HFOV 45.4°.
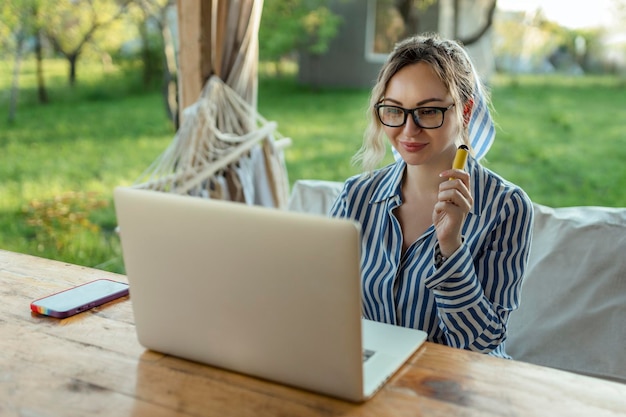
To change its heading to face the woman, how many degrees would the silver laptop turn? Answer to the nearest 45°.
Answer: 0° — it already faces them

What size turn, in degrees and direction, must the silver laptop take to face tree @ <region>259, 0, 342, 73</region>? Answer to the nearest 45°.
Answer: approximately 45° to its left

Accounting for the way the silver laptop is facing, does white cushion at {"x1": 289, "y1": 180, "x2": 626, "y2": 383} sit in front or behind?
in front

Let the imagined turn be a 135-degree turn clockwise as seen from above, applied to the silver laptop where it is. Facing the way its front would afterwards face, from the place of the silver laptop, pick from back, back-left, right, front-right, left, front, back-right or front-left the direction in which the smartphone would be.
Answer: back-right

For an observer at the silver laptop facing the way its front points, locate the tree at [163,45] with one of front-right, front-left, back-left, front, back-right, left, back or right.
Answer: front-left

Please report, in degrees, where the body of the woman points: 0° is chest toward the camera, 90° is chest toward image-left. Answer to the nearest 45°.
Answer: approximately 45°

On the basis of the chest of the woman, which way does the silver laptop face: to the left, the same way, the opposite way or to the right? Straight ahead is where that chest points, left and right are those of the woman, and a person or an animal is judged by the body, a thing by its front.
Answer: the opposite way

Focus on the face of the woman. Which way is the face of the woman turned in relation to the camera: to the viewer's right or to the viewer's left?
to the viewer's left

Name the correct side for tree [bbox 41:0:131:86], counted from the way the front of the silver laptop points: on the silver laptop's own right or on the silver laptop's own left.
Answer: on the silver laptop's own left

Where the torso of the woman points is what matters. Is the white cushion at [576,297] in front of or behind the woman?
behind

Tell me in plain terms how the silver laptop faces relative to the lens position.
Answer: facing away from the viewer and to the right of the viewer

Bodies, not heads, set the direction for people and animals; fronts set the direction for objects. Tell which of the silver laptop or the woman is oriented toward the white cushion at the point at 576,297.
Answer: the silver laptop
